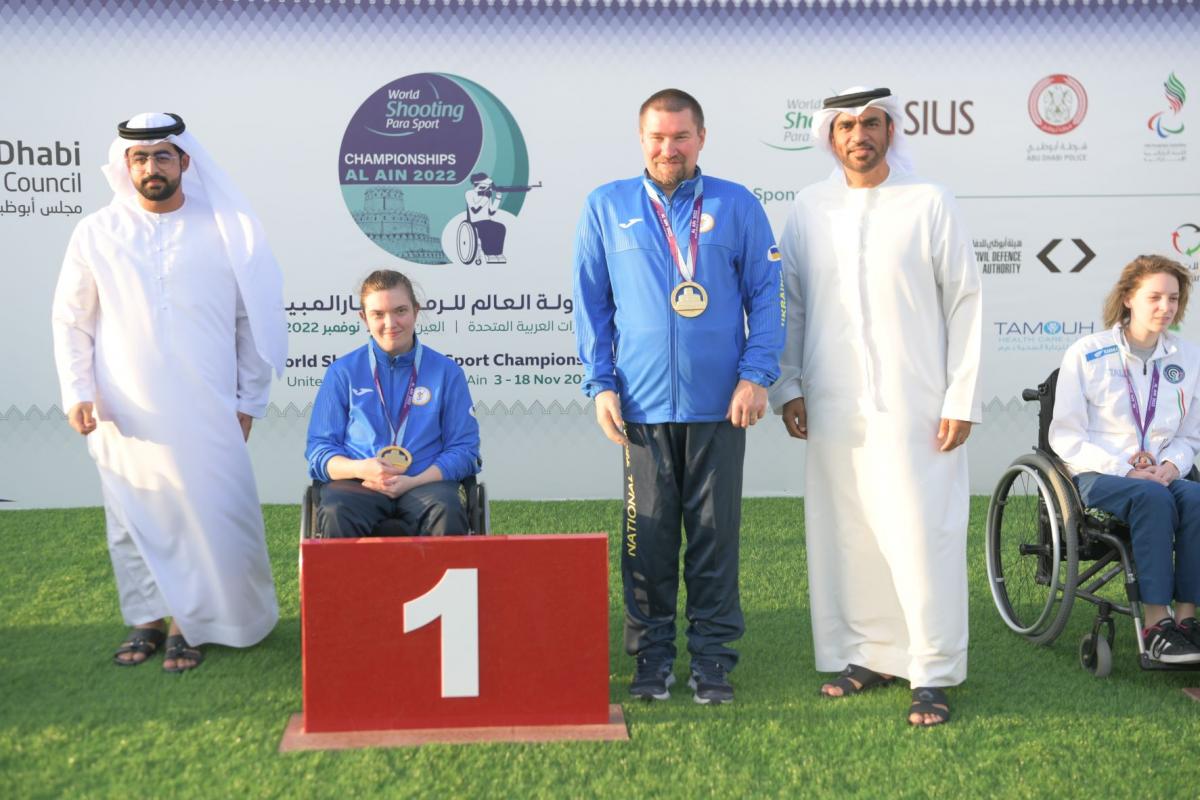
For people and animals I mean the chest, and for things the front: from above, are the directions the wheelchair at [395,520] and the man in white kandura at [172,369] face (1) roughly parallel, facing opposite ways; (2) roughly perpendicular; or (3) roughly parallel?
roughly parallel

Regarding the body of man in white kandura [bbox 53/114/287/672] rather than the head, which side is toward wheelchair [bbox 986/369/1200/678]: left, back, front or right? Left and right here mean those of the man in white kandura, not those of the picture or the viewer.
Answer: left

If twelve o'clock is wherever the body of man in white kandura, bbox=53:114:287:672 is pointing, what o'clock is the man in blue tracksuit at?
The man in blue tracksuit is roughly at 10 o'clock from the man in white kandura.

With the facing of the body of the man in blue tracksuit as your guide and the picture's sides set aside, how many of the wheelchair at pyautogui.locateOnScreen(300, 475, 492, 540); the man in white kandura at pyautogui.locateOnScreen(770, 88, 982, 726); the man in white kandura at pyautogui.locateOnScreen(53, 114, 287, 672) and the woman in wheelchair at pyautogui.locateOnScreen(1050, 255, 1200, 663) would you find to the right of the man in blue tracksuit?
2

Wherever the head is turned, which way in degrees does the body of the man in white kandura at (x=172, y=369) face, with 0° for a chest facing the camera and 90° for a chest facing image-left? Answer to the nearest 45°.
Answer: approximately 0°

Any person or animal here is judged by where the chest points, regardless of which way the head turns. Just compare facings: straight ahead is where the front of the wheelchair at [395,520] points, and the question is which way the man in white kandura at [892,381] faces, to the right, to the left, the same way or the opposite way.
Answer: the same way

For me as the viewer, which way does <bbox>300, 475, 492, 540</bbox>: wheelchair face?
facing the viewer

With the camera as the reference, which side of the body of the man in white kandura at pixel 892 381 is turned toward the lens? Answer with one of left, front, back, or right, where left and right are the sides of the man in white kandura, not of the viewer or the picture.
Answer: front

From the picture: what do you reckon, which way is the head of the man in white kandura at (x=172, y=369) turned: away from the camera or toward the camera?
toward the camera

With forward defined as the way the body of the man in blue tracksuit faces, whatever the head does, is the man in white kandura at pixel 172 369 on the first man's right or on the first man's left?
on the first man's right

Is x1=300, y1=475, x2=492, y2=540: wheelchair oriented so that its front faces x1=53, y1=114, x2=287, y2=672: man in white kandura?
no

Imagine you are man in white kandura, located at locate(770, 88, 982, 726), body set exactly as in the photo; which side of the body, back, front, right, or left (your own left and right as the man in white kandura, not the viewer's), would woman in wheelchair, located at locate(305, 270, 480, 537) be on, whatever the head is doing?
right

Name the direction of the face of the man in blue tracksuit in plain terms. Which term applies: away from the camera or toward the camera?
toward the camera

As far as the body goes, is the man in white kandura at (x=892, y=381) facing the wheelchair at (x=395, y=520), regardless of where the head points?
no

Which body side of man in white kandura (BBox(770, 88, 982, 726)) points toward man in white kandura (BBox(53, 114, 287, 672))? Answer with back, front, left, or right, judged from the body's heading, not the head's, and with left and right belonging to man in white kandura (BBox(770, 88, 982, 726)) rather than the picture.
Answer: right

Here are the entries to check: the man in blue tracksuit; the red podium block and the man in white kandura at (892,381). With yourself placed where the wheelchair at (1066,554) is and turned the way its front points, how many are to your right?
3

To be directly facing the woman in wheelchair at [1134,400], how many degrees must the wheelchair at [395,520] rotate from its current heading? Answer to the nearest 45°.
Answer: approximately 90° to its left

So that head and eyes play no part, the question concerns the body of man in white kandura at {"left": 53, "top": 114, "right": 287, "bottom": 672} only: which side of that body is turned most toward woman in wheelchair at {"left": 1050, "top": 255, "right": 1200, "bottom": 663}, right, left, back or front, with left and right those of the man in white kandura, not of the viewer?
left

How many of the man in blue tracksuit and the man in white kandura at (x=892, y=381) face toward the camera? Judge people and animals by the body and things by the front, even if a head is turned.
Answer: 2

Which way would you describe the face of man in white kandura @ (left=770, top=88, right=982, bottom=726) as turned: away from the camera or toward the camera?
toward the camera

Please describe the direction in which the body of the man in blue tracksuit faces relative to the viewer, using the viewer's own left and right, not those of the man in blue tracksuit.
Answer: facing the viewer
